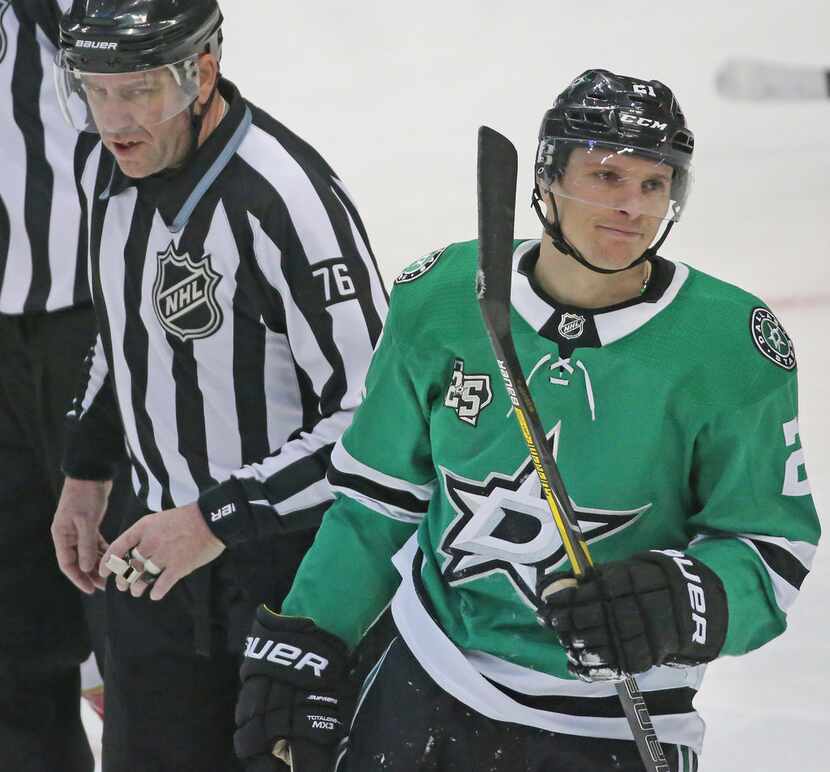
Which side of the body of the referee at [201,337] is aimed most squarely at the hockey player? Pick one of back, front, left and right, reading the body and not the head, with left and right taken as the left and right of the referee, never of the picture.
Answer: left

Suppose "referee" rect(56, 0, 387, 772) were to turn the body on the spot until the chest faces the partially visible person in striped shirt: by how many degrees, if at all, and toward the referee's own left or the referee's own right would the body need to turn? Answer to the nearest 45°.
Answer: approximately 90° to the referee's own right

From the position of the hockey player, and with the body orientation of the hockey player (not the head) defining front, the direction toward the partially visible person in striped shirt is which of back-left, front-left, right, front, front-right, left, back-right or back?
back-right

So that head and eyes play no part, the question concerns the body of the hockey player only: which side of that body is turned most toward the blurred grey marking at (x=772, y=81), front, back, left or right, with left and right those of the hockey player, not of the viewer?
back

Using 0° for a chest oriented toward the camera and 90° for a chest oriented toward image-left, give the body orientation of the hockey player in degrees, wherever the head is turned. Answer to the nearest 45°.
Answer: approximately 0°

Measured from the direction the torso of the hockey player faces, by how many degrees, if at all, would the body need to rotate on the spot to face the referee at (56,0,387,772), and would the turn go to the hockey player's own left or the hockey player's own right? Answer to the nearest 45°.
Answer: approximately 135° to the hockey player's own right
